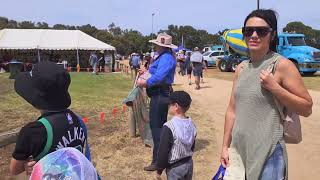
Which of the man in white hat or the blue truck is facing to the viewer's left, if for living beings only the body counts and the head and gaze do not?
the man in white hat

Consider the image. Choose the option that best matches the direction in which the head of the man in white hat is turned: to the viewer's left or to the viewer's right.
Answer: to the viewer's left

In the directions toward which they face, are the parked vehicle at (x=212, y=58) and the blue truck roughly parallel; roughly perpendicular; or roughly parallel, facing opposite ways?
roughly perpendicular

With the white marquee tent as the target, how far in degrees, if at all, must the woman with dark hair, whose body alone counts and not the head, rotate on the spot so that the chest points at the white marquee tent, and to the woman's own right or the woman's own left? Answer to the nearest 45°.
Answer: approximately 90° to the woman's own right

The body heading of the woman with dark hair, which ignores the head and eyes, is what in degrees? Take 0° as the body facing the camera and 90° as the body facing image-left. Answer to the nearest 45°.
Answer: approximately 45°

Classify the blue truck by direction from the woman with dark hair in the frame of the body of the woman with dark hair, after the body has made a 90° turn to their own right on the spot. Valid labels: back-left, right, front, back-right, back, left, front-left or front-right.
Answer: front-right

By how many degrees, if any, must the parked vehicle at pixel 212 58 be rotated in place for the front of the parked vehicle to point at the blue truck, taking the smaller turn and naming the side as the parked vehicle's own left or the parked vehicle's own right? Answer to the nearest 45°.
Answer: approximately 45° to the parked vehicle's own left

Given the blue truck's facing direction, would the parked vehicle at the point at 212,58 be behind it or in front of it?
behind

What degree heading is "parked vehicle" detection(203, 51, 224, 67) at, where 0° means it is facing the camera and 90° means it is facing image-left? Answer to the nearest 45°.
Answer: approximately 45°

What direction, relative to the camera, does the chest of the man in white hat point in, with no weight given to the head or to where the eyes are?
to the viewer's left
